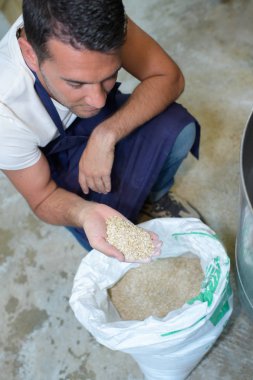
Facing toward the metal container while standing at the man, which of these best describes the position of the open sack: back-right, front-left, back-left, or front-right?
front-right

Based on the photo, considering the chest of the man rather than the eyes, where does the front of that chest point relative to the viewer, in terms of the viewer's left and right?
facing the viewer and to the right of the viewer

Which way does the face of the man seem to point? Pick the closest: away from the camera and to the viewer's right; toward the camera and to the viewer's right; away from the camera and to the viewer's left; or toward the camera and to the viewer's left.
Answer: toward the camera and to the viewer's right
